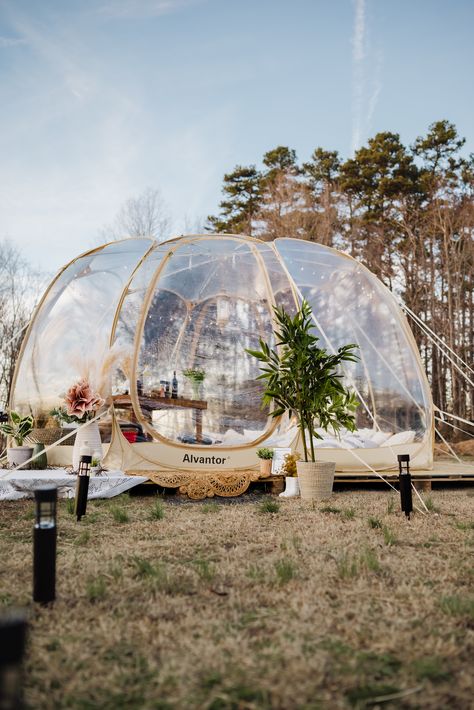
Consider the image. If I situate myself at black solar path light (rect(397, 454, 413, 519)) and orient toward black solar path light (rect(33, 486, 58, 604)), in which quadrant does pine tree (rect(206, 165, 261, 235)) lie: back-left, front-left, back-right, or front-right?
back-right

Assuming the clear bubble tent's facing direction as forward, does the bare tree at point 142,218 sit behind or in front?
behind

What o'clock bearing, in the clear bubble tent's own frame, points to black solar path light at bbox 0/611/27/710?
The black solar path light is roughly at 12 o'clock from the clear bubble tent.

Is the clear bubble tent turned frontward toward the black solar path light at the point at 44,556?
yes

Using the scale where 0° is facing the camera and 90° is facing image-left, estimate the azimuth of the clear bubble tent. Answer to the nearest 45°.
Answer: approximately 0°

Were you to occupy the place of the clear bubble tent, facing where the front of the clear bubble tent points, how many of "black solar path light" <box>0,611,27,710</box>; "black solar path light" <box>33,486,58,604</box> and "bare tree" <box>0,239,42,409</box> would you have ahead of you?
2

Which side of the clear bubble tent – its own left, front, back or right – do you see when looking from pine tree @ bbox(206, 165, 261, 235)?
back
